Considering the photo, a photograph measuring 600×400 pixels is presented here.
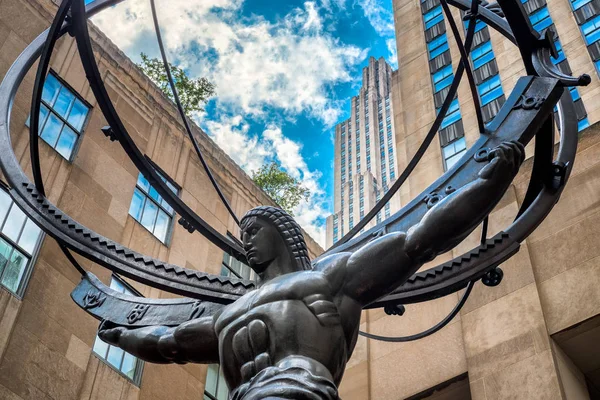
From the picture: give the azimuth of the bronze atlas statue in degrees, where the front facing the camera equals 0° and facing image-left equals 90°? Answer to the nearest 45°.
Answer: approximately 45°

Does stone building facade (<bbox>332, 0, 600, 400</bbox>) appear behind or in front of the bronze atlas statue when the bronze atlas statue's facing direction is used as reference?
behind

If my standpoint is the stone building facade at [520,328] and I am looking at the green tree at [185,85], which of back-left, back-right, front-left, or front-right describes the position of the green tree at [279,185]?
front-right

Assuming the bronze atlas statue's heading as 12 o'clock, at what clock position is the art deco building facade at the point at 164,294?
The art deco building facade is roughly at 4 o'clock from the bronze atlas statue.

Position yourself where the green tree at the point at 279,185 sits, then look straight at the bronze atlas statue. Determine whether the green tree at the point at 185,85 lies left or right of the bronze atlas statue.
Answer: right

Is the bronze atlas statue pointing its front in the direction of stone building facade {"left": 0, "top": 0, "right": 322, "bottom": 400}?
no

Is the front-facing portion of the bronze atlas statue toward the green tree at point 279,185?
no
